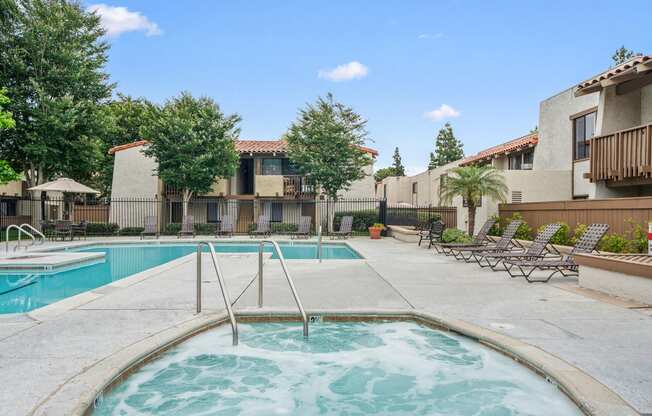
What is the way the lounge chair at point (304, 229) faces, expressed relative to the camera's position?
facing the viewer and to the left of the viewer

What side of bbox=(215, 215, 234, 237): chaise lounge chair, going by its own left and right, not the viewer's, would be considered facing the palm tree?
left

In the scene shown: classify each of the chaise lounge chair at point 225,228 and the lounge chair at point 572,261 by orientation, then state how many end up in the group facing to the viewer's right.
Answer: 0
